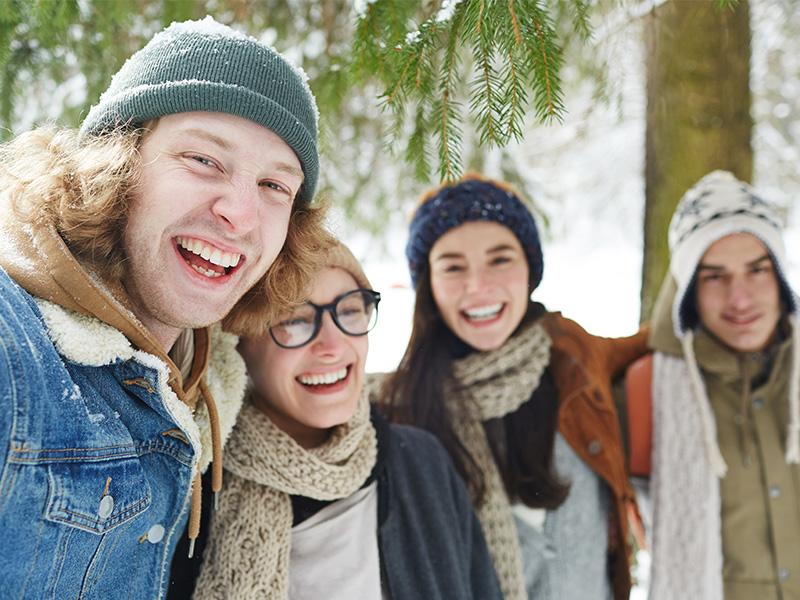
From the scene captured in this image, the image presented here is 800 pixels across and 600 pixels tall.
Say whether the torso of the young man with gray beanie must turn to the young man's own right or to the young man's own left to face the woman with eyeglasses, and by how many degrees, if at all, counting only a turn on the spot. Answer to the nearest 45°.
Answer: approximately 90° to the young man's own left

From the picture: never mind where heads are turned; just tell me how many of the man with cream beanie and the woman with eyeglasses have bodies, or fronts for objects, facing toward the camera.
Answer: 2

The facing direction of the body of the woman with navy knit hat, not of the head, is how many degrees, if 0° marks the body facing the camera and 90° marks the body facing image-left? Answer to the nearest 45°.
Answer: approximately 0°

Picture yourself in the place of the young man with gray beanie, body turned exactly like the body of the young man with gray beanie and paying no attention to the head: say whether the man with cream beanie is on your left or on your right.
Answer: on your left

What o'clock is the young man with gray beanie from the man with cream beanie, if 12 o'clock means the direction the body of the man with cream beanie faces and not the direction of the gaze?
The young man with gray beanie is roughly at 1 o'clock from the man with cream beanie.

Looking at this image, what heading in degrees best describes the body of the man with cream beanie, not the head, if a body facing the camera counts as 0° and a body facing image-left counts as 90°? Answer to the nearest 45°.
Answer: approximately 0°
